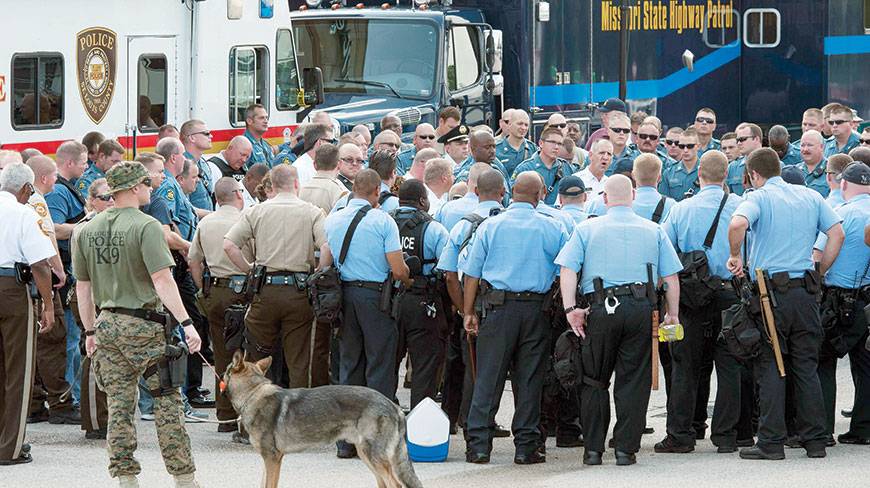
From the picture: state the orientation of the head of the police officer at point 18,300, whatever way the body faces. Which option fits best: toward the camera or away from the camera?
away from the camera

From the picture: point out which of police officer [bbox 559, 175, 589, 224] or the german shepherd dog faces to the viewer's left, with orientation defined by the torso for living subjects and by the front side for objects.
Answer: the german shepherd dog

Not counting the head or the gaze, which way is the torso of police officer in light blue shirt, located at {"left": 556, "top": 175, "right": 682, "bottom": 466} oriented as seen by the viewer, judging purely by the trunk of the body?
away from the camera

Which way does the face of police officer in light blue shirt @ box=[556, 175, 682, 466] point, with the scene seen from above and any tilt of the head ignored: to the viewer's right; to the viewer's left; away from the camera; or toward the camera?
away from the camera

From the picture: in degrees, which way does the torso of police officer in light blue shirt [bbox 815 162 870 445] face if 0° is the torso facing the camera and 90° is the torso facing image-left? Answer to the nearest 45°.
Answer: approximately 135°

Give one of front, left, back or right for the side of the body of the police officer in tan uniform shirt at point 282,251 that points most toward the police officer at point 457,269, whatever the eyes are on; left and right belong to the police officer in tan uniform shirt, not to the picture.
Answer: right

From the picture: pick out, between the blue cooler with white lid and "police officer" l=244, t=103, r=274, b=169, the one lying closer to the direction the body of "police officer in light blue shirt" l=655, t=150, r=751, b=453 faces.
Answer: the police officer

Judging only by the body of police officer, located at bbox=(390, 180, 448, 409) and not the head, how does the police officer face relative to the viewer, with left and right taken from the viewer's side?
facing away from the viewer and to the right of the viewer

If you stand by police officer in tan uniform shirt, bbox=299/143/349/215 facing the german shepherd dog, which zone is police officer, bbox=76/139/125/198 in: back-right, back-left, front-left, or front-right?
back-right

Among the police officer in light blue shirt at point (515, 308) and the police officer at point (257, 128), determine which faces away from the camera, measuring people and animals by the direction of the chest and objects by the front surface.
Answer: the police officer in light blue shirt

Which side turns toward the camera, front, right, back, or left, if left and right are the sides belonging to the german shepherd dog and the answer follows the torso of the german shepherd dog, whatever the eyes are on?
left
